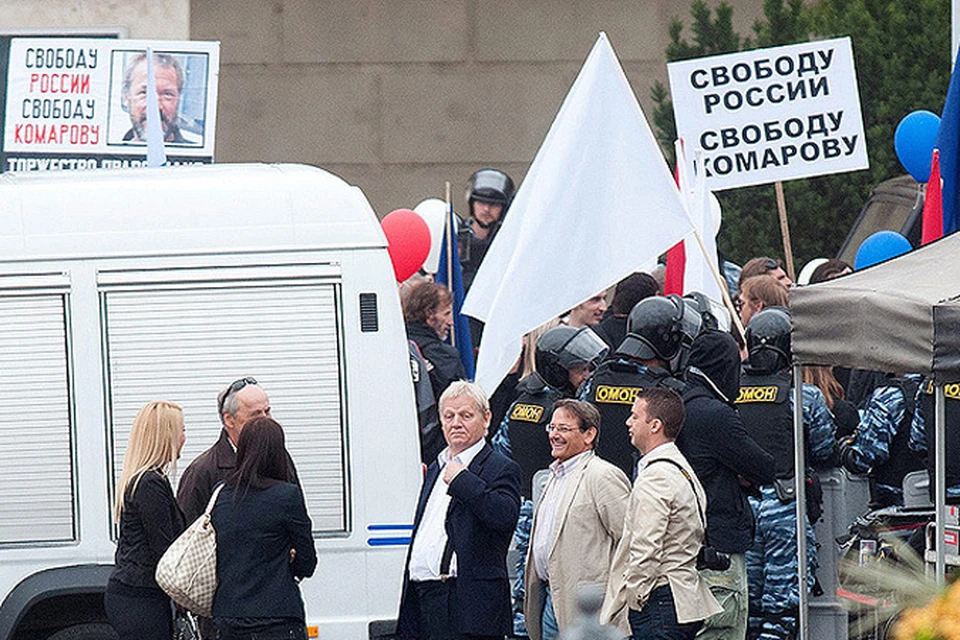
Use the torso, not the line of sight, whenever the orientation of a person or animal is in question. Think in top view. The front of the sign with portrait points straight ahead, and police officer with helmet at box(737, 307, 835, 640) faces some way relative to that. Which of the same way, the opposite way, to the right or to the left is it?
the opposite way

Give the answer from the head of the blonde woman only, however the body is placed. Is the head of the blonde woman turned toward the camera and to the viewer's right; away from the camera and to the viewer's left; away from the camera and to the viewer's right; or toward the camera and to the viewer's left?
away from the camera and to the viewer's right

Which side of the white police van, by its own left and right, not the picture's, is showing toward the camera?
left

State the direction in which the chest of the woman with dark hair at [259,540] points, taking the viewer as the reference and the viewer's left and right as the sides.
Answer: facing away from the viewer

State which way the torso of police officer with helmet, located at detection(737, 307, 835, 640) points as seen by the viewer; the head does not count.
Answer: away from the camera

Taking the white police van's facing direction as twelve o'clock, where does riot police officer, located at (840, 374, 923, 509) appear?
The riot police officer is roughly at 6 o'clock from the white police van.

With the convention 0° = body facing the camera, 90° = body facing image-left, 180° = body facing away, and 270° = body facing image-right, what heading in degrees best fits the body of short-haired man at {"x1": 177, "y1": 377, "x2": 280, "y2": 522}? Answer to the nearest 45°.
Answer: approximately 315°

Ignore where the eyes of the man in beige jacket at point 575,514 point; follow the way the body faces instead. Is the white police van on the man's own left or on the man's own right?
on the man's own right

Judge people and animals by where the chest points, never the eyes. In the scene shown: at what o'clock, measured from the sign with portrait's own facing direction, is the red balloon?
The red balloon is roughly at 10 o'clock from the sign with portrait.

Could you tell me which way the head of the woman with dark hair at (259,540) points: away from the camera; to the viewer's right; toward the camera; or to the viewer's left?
away from the camera

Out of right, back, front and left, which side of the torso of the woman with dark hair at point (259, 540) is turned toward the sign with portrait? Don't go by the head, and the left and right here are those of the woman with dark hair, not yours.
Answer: front

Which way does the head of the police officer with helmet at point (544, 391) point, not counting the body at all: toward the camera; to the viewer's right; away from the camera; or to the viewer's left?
to the viewer's right
